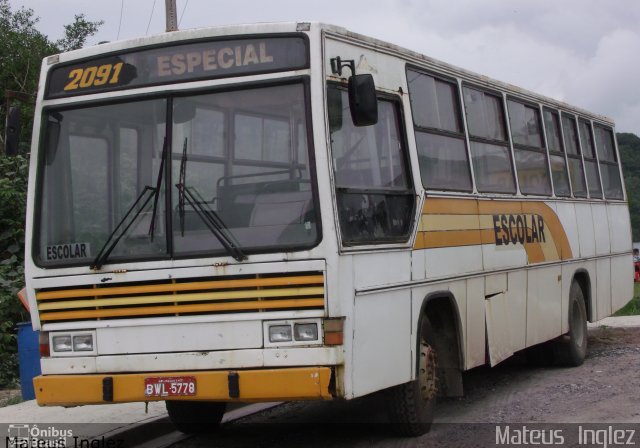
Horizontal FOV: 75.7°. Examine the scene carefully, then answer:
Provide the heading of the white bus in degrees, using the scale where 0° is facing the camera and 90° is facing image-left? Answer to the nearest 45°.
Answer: approximately 45°

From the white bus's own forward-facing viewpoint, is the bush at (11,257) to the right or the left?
on its right
